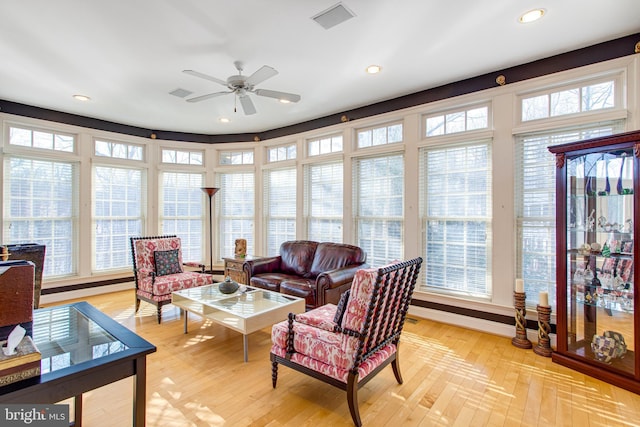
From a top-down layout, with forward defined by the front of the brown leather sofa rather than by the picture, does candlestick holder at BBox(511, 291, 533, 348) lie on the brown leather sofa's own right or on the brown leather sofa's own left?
on the brown leather sofa's own left

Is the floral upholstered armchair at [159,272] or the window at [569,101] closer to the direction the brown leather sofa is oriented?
the floral upholstered armchair

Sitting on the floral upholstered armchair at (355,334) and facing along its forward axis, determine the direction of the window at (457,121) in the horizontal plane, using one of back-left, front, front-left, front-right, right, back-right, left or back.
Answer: right

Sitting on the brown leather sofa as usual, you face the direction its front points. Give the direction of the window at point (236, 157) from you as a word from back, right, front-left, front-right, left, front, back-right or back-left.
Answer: right

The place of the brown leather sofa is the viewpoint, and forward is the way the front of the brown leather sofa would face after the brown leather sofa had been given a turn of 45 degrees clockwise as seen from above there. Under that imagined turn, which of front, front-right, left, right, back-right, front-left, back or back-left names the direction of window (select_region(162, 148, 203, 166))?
front-right

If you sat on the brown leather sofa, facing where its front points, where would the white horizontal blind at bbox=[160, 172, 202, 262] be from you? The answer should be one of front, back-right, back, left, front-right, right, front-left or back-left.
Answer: right

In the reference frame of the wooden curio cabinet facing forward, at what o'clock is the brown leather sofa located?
The brown leather sofa is roughly at 1 o'clock from the wooden curio cabinet.

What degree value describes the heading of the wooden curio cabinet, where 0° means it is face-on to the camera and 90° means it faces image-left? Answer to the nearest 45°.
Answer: approximately 45°

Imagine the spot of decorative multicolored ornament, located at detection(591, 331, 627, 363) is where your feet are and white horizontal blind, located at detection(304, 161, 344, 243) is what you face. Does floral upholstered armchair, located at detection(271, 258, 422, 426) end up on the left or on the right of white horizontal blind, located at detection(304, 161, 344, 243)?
left
